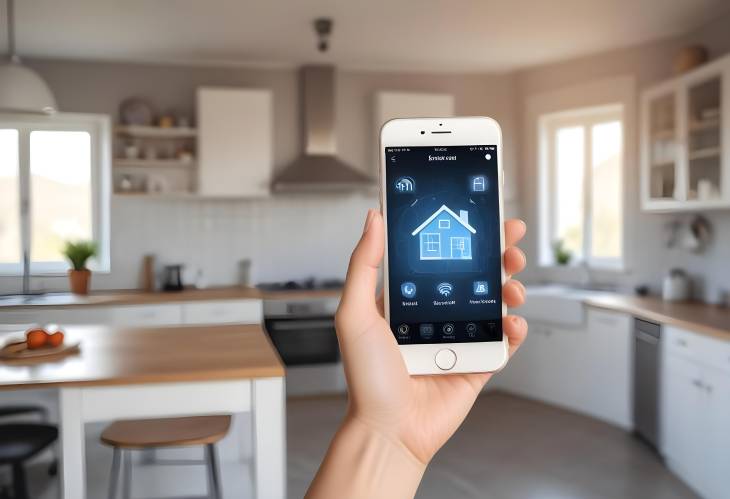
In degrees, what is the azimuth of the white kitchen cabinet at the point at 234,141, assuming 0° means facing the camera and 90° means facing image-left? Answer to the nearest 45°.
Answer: approximately 0°

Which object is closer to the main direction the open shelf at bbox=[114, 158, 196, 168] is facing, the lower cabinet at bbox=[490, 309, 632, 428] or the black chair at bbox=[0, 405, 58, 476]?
the black chair

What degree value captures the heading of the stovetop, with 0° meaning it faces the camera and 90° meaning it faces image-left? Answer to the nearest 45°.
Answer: approximately 0°

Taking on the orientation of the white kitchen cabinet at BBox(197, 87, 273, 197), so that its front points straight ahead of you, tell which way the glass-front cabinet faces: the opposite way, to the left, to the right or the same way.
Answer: to the right

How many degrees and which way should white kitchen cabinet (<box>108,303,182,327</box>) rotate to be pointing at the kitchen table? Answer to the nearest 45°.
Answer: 0° — it already faces it

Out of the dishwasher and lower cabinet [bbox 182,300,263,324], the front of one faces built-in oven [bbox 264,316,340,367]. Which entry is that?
the dishwasher

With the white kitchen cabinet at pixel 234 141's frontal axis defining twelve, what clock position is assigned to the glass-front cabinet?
The glass-front cabinet is roughly at 10 o'clock from the white kitchen cabinet.

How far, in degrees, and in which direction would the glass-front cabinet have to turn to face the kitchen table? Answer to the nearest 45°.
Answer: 0° — it already faces it

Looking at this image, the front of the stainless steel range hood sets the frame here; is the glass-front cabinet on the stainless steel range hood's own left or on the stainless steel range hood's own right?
on the stainless steel range hood's own left

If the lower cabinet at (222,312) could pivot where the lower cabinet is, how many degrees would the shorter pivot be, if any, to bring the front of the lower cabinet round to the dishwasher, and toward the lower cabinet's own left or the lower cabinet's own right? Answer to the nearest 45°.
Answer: approximately 45° to the lower cabinet's own left
